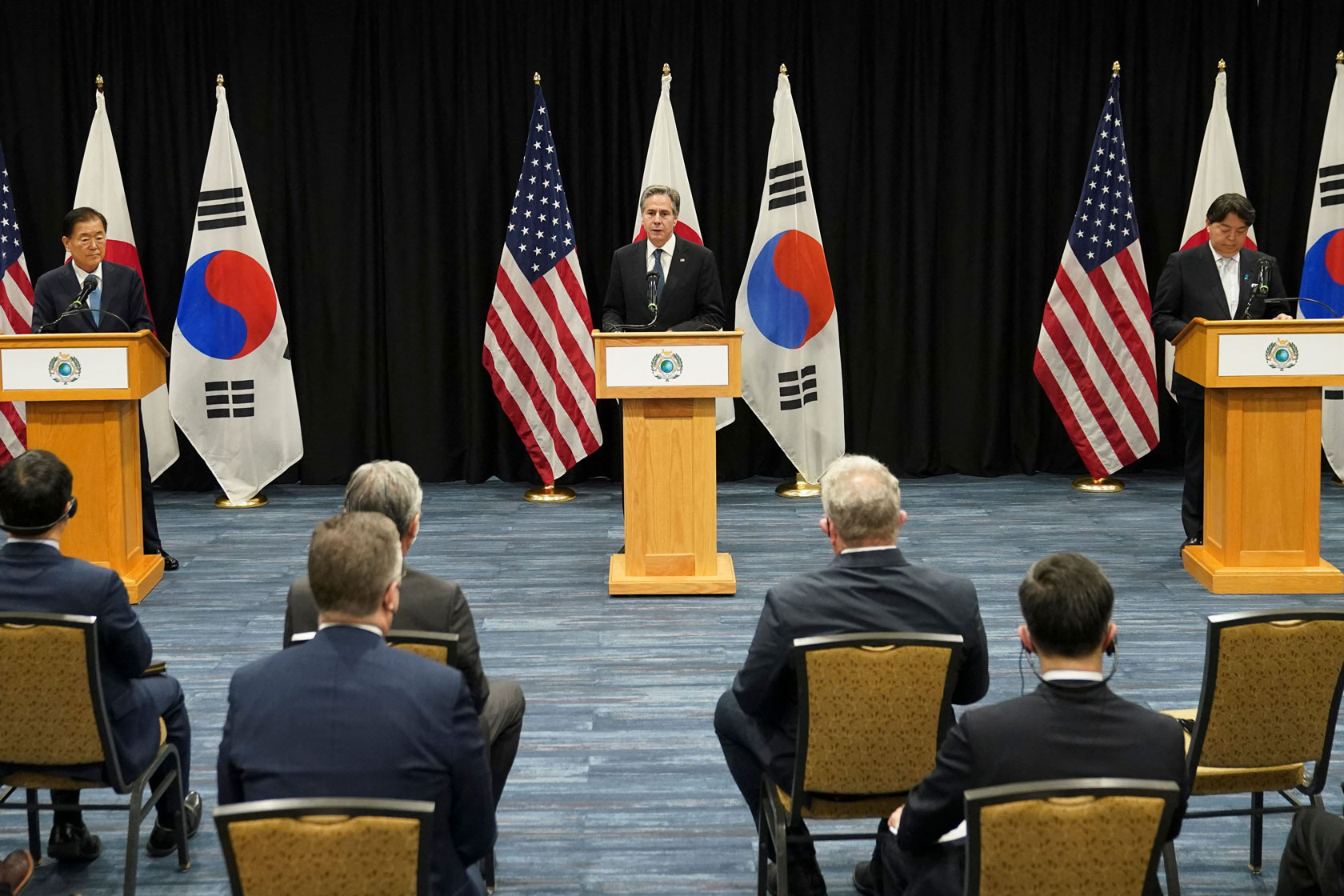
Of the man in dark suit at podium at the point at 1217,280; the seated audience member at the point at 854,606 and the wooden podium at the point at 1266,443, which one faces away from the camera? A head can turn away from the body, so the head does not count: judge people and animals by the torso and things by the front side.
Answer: the seated audience member

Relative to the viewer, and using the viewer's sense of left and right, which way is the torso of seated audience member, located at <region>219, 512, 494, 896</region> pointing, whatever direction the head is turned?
facing away from the viewer

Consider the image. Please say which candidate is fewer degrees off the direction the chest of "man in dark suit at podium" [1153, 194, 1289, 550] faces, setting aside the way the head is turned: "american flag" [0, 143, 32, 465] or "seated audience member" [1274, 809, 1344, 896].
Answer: the seated audience member

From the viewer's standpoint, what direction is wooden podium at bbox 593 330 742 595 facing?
toward the camera

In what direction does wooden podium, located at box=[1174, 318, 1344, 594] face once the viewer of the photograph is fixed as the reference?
facing the viewer

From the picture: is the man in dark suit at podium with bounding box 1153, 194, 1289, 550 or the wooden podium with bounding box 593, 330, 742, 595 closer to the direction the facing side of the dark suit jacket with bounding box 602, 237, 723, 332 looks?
the wooden podium

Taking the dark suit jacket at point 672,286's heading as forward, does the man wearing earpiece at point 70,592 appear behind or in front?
in front

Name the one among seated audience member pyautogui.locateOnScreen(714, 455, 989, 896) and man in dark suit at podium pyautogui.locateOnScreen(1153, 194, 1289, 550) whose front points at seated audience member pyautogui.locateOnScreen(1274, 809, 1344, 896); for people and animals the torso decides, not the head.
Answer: the man in dark suit at podium

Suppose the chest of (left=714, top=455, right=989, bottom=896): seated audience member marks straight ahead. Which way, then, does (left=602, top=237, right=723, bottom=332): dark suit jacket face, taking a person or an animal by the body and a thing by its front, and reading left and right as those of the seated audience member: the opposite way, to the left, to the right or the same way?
the opposite way

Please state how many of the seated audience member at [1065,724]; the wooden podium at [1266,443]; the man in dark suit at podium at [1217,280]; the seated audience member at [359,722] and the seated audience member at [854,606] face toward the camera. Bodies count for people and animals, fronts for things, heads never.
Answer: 2

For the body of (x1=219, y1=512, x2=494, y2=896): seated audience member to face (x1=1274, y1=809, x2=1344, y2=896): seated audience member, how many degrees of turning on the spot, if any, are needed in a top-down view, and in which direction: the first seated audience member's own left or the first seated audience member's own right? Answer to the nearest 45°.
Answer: approximately 90° to the first seated audience member's own right

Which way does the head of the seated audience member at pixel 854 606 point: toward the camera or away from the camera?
away from the camera

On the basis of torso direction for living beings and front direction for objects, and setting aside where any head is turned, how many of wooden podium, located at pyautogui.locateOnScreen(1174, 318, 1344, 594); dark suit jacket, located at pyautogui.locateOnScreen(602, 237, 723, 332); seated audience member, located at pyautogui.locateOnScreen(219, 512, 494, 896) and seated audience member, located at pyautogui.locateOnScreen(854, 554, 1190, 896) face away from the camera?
2

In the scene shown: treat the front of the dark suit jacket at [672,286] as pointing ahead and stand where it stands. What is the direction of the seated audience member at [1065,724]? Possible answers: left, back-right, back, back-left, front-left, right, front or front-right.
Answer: front

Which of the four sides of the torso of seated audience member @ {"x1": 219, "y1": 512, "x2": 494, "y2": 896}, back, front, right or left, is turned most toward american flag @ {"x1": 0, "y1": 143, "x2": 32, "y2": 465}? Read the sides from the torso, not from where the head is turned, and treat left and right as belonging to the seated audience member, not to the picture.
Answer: front

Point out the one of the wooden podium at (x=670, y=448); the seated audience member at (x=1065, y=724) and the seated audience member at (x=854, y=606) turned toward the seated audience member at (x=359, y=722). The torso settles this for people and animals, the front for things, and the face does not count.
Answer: the wooden podium

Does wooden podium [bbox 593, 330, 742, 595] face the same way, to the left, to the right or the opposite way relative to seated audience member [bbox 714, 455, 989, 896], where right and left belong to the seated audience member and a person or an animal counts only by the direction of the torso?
the opposite way

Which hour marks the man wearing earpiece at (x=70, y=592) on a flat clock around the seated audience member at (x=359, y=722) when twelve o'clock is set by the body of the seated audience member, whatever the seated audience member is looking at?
The man wearing earpiece is roughly at 11 o'clock from the seated audience member.

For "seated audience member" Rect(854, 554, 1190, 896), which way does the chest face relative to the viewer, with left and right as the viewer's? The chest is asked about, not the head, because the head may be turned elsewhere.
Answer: facing away from the viewer

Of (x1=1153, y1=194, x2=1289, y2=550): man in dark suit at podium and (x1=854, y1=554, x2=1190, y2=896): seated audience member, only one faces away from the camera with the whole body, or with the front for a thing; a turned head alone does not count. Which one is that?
the seated audience member
